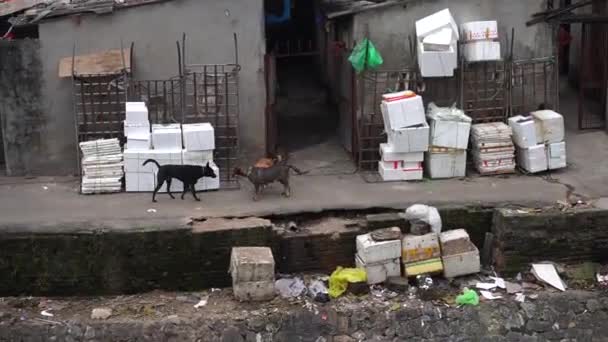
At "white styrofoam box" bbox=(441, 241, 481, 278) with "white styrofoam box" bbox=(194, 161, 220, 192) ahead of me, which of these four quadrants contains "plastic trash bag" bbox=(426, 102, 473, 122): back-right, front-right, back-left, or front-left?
front-right

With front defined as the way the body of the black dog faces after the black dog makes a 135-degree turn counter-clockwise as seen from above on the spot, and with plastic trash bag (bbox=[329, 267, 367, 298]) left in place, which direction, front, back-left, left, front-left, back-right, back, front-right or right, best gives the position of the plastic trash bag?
back

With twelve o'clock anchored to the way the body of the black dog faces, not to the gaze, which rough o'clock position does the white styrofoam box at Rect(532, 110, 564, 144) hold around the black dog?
The white styrofoam box is roughly at 12 o'clock from the black dog.

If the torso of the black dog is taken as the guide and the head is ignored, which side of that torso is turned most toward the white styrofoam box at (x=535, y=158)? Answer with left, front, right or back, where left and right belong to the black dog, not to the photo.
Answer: front

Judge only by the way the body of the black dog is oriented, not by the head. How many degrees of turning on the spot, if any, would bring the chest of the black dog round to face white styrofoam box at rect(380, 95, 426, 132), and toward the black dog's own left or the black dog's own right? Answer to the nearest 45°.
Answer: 0° — it already faces it

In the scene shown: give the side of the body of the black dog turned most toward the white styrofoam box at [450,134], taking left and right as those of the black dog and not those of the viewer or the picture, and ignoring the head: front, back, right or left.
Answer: front

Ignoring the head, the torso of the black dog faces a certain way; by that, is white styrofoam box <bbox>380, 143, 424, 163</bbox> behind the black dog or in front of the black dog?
in front

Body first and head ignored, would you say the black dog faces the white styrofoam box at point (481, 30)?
yes

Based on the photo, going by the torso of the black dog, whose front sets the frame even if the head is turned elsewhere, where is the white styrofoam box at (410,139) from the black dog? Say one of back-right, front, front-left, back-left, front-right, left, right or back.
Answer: front

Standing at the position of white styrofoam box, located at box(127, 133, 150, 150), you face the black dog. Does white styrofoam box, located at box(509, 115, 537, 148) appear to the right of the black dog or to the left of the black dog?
left

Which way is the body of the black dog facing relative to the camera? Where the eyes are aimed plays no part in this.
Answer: to the viewer's right
